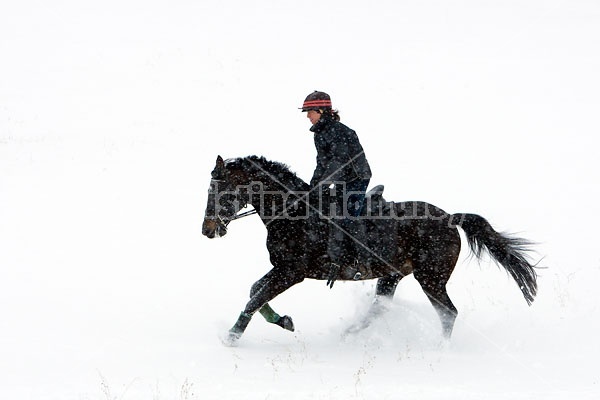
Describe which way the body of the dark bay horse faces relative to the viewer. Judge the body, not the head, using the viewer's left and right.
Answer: facing to the left of the viewer

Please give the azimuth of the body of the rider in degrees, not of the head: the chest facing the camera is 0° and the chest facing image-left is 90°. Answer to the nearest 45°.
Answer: approximately 90°

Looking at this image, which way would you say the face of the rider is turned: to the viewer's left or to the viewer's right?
to the viewer's left
